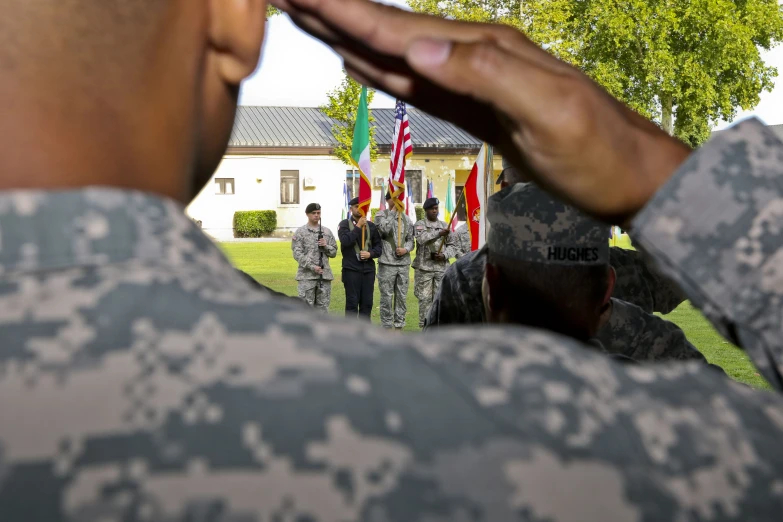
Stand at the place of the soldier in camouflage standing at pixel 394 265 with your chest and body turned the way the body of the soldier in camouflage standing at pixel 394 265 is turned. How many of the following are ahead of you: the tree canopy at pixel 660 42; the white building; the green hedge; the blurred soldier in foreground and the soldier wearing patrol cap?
2

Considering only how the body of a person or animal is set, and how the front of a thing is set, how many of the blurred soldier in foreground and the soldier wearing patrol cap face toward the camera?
0

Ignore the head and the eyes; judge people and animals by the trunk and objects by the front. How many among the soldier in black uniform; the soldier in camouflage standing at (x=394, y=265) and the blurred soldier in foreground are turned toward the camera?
2

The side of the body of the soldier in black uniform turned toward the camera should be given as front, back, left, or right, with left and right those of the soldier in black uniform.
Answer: front

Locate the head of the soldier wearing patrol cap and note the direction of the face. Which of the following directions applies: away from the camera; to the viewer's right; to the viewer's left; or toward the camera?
away from the camera

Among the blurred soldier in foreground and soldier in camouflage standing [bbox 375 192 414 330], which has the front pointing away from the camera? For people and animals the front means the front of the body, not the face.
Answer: the blurred soldier in foreground

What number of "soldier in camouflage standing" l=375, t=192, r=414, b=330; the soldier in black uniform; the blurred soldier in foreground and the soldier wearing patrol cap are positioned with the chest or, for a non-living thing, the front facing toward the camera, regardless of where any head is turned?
2

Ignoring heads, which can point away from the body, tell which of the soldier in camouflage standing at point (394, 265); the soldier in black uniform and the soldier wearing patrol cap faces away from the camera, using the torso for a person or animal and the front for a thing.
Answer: the soldier wearing patrol cap

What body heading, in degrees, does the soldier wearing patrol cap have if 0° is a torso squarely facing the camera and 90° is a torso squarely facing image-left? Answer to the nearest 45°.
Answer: approximately 180°

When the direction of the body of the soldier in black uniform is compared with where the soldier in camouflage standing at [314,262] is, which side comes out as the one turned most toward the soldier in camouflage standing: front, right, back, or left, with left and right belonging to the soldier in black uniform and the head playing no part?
right

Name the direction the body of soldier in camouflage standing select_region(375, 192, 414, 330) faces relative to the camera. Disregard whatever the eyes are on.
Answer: toward the camera

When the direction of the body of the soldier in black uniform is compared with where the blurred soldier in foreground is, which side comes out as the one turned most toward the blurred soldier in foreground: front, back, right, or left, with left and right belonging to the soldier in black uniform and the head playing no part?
front

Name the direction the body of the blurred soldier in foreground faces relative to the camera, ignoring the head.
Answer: away from the camera

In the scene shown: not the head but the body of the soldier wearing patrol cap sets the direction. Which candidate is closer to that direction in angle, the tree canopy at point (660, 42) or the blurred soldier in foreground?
the tree canopy

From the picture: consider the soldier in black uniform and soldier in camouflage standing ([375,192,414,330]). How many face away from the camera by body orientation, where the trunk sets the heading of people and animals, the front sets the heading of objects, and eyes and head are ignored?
0
